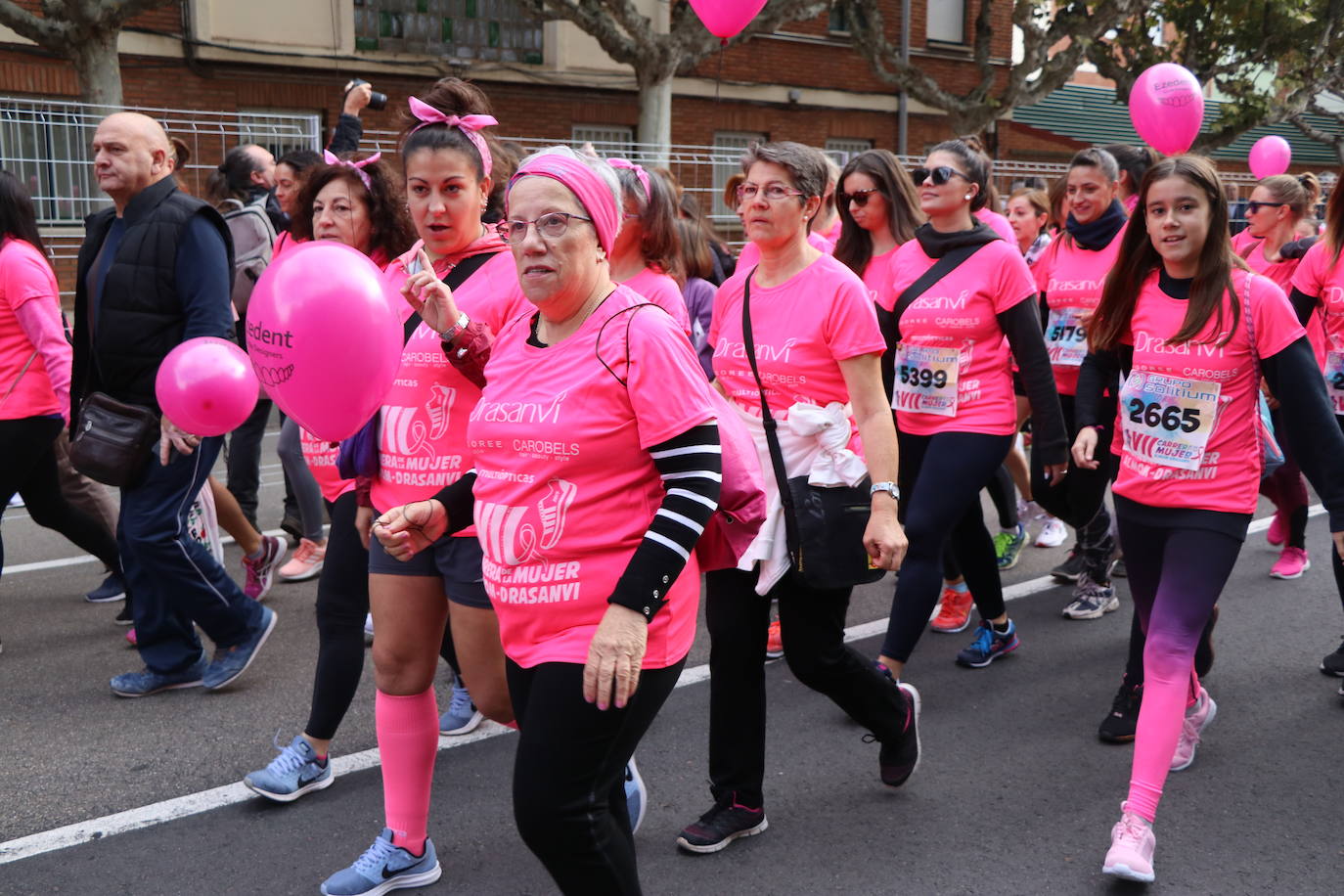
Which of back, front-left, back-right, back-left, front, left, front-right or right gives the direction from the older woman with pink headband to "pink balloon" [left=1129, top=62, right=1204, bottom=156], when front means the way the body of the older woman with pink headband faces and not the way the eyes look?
back

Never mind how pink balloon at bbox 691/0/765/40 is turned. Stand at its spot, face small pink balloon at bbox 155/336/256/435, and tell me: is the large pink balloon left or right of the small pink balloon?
left

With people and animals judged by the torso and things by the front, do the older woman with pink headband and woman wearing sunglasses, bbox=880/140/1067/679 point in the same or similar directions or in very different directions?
same or similar directions

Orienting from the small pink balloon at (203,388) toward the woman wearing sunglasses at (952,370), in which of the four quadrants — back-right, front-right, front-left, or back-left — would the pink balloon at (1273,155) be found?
front-left

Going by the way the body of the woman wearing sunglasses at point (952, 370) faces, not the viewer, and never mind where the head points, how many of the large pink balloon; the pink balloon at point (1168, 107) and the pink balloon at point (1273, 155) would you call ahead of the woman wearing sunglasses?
1

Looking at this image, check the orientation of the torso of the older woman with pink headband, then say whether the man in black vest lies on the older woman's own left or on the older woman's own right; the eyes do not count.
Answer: on the older woman's own right

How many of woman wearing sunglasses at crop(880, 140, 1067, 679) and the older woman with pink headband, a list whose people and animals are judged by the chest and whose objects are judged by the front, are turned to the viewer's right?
0

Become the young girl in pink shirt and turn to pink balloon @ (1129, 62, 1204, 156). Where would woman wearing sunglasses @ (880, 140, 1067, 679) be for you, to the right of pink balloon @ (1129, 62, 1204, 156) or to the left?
left

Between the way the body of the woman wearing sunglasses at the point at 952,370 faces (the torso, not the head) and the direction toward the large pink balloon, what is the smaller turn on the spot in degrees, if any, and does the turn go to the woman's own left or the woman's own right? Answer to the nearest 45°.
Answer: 0° — they already face it

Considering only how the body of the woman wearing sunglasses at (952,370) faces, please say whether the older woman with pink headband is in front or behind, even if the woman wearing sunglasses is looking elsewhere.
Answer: in front

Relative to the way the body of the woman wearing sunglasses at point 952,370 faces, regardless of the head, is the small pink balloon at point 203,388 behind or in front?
in front

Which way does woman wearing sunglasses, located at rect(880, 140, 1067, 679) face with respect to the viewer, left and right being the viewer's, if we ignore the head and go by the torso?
facing the viewer and to the left of the viewer

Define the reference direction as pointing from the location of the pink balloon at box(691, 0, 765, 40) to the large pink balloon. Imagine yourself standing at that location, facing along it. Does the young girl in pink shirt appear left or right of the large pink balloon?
left

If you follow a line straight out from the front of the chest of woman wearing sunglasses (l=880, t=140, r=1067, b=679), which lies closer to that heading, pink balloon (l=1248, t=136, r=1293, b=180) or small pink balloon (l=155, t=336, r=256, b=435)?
the small pink balloon
